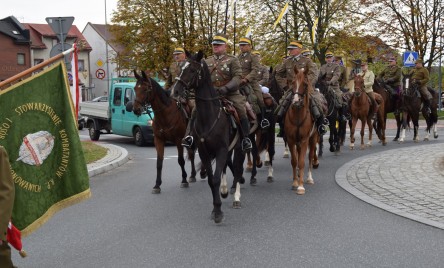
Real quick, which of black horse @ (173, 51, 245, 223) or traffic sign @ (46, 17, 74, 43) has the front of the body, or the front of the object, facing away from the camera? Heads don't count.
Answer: the traffic sign

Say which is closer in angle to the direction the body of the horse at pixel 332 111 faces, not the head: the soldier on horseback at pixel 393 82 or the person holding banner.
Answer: the person holding banner

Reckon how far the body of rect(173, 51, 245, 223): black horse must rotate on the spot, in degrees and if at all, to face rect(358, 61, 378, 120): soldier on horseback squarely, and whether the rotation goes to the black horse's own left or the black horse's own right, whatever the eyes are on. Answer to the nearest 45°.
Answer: approximately 180°

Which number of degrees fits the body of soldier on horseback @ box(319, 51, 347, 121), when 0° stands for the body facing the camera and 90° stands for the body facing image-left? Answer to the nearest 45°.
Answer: approximately 45°

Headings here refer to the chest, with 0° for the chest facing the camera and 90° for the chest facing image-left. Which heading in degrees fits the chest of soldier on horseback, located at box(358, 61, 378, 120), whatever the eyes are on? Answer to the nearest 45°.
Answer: approximately 45°

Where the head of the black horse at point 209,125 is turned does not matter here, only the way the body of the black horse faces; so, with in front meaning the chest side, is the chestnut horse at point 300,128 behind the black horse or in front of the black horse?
behind

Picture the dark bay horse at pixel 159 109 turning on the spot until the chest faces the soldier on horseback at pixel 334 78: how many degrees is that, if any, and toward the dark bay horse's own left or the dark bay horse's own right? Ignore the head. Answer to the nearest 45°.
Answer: approximately 180°
